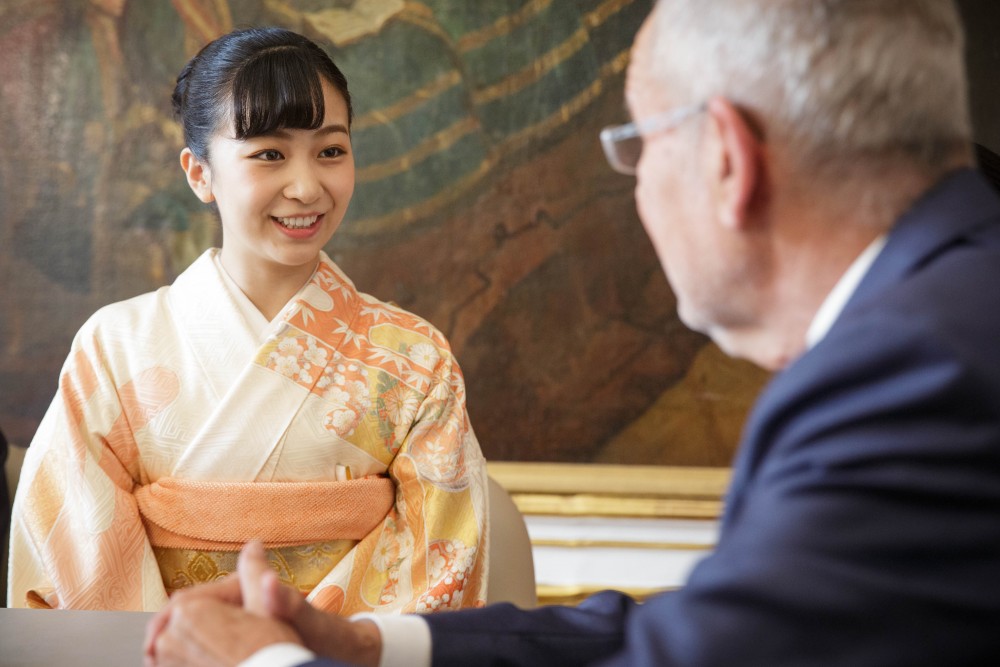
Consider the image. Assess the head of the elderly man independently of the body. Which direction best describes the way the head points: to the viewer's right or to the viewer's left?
to the viewer's left

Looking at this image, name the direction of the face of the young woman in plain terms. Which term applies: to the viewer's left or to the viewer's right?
to the viewer's right

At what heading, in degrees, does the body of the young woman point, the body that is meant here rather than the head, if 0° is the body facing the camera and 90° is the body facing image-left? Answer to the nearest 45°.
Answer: approximately 0°

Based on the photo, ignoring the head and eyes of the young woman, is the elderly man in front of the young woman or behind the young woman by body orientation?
in front

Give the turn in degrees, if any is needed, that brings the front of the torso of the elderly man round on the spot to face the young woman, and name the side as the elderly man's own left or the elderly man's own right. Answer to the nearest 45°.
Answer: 0° — they already face them

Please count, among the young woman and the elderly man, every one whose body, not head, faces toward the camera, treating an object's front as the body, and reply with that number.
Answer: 1

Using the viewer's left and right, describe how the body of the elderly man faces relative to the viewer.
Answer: facing away from the viewer and to the left of the viewer
